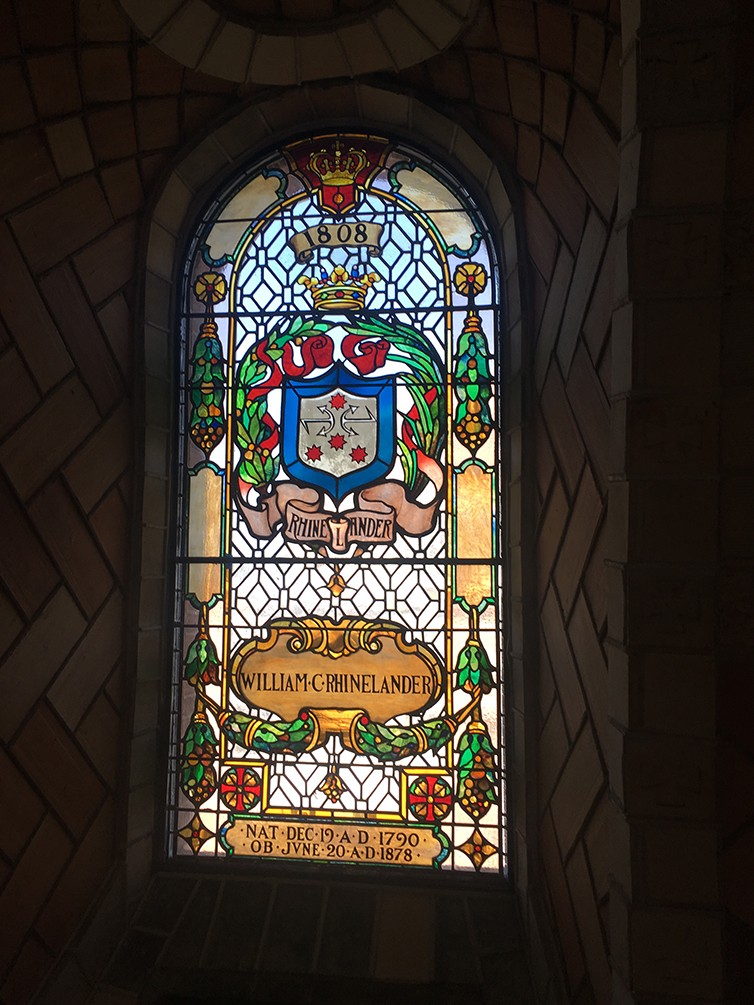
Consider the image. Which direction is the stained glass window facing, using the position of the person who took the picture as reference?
facing the viewer
